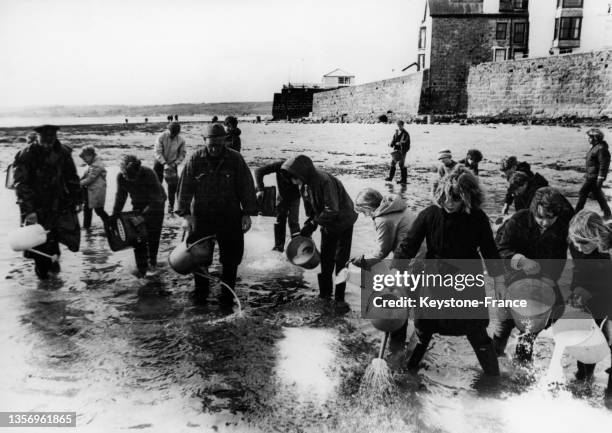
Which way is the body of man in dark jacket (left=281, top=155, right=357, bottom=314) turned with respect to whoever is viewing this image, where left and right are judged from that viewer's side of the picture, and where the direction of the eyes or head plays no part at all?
facing to the left of the viewer

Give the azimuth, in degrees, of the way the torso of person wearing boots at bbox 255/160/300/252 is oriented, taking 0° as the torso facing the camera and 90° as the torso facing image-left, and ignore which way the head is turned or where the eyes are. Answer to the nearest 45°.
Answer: approximately 90°

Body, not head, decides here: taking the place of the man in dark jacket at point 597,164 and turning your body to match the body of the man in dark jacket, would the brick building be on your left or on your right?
on your right

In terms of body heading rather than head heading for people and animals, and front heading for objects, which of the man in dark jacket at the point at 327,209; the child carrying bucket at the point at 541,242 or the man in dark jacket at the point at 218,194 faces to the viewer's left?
the man in dark jacket at the point at 327,209

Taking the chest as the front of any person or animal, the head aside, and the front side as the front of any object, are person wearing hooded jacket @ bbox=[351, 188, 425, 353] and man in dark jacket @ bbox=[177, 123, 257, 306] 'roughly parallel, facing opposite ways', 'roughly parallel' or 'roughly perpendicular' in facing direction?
roughly perpendicular

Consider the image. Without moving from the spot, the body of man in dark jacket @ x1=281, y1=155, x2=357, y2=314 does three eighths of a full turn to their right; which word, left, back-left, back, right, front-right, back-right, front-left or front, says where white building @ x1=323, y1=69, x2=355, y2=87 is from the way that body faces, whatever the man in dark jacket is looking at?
front-left
